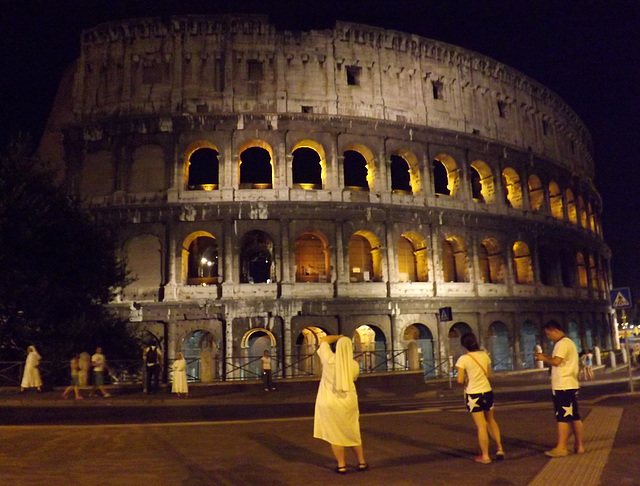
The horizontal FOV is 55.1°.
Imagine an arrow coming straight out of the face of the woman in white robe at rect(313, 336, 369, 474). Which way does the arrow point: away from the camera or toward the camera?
away from the camera

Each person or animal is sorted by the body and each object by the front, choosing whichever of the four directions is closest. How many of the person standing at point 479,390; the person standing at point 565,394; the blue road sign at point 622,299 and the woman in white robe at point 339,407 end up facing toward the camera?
1

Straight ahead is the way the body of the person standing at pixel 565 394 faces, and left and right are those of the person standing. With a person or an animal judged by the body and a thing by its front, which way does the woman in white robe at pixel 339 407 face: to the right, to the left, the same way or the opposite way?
to the right

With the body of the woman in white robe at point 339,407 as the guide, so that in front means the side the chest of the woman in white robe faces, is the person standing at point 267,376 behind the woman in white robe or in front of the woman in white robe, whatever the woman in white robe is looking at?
in front

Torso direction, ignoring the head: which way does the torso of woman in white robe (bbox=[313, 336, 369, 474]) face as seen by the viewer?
away from the camera

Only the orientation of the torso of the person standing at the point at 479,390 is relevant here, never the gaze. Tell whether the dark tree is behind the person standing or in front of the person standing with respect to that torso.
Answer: in front

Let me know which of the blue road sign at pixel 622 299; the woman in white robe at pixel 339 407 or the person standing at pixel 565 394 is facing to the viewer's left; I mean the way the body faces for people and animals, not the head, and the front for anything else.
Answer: the person standing

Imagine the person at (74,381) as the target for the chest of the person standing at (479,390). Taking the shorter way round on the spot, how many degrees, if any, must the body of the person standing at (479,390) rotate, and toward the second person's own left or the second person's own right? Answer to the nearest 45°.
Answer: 0° — they already face them

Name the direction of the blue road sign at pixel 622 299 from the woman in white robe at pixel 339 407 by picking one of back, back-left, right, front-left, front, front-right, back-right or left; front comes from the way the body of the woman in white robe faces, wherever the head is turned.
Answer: front-right

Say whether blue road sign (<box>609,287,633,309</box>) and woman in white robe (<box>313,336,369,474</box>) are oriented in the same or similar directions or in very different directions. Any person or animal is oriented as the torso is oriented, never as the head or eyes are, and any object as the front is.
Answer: very different directions

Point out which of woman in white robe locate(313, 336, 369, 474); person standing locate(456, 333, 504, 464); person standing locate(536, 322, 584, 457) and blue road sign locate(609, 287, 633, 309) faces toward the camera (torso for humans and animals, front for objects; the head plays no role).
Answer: the blue road sign

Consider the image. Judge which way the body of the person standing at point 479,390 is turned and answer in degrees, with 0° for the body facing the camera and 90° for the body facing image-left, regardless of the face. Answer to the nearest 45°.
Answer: approximately 135°

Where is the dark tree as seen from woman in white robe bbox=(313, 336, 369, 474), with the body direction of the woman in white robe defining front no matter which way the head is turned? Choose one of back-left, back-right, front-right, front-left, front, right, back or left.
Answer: front-left

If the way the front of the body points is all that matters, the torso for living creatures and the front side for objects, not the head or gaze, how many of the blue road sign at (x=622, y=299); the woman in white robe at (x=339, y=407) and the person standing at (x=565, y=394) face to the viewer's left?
1
